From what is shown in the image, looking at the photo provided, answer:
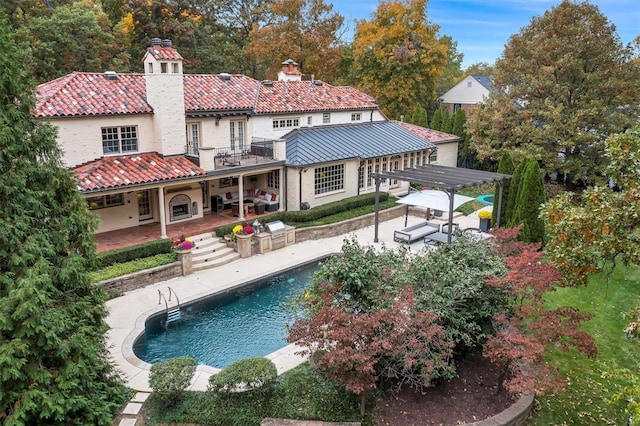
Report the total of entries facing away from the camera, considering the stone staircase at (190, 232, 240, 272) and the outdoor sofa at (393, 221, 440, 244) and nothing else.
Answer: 0

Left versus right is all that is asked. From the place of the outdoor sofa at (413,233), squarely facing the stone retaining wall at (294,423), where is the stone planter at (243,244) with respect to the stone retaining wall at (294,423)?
right

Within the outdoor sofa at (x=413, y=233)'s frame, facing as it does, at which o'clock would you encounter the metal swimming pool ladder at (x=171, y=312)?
The metal swimming pool ladder is roughly at 3 o'clock from the outdoor sofa.

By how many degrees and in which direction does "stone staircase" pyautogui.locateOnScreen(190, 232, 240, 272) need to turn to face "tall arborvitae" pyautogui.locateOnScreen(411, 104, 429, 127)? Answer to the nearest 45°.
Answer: approximately 90° to its left

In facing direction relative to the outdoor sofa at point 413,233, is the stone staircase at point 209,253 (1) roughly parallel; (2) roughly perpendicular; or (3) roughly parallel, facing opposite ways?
roughly parallel

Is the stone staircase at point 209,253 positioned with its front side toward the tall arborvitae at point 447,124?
no

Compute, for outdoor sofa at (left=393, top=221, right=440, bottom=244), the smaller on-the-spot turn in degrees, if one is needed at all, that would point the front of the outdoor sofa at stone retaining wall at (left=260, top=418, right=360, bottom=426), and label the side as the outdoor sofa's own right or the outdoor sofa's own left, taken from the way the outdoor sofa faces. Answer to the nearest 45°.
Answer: approximately 45° to the outdoor sofa's own right

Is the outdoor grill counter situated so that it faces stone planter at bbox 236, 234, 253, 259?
no

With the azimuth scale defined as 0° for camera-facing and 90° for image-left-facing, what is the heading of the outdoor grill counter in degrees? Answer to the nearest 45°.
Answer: approximately 315°

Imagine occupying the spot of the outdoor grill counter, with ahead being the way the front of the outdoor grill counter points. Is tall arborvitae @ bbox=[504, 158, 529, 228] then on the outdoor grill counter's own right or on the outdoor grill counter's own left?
on the outdoor grill counter's own left

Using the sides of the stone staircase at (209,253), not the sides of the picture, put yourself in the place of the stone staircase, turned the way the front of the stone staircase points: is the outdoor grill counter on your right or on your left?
on your left

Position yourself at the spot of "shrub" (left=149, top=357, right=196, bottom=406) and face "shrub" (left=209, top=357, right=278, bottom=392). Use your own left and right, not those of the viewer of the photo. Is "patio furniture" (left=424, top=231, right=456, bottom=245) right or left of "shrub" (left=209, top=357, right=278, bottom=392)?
left

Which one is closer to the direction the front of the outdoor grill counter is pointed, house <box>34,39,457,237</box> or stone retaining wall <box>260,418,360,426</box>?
the stone retaining wall

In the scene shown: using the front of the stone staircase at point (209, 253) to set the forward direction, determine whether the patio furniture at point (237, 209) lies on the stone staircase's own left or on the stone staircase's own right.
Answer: on the stone staircase's own left

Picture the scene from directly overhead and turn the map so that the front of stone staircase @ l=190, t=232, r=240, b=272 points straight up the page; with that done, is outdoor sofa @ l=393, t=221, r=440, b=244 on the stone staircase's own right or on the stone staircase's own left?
on the stone staircase's own left

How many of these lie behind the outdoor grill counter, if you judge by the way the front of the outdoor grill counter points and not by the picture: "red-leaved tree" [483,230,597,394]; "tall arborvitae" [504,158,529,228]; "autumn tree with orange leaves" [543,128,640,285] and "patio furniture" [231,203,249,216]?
1

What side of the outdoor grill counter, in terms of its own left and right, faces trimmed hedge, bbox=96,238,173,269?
right

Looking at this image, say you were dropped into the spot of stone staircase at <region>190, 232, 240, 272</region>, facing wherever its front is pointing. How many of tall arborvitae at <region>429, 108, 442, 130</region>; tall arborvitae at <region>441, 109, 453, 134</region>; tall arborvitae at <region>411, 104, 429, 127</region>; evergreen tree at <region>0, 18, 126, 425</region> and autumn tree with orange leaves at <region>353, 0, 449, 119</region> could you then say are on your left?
4

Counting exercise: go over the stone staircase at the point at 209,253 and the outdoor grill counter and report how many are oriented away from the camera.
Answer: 0

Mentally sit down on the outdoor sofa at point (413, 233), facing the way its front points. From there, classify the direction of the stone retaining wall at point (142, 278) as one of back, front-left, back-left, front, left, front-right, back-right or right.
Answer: right
